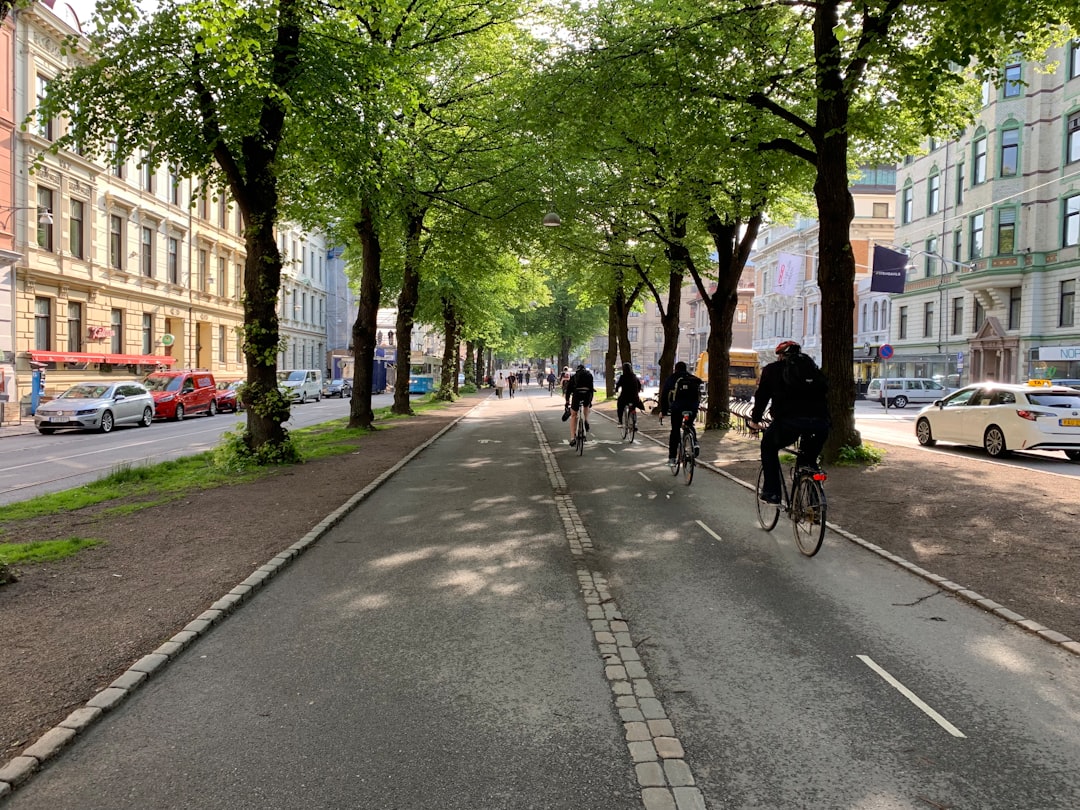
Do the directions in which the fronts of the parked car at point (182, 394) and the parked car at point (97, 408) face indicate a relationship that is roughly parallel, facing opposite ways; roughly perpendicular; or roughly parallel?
roughly parallel

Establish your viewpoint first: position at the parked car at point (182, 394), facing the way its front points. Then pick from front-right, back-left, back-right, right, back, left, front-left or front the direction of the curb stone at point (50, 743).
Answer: front-left

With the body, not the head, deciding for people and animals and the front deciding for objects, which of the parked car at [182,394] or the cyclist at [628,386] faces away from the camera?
the cyclist

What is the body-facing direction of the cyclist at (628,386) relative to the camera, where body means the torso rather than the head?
away from the camera

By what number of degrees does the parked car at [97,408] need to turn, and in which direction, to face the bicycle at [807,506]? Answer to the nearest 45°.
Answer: approximately 45° to its left

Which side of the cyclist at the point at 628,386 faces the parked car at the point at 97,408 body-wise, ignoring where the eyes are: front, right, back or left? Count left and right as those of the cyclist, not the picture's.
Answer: left

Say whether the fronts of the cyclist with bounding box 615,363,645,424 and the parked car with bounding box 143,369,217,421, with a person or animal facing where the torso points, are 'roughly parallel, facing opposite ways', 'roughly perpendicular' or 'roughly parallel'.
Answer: roughly parallel, facing opposite ways

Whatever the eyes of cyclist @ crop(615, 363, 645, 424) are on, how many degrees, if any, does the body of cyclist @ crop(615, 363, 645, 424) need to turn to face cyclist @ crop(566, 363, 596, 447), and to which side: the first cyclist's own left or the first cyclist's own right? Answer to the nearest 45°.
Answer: approximately 135° to the first cyclist's own left

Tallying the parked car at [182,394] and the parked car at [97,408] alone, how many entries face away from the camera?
0

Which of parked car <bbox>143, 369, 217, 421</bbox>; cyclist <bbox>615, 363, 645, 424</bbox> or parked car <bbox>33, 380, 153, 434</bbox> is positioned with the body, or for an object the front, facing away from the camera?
the cyclist

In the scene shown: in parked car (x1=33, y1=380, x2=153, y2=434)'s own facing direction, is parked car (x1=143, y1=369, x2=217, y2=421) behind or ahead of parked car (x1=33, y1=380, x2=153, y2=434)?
behind

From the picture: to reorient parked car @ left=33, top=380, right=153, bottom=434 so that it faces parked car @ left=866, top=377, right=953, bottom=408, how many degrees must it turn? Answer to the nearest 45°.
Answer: approximately 135° to its left

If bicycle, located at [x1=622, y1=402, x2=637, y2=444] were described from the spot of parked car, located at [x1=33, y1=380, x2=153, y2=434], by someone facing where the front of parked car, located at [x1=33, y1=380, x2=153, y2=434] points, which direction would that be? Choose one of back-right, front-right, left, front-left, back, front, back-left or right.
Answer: left
